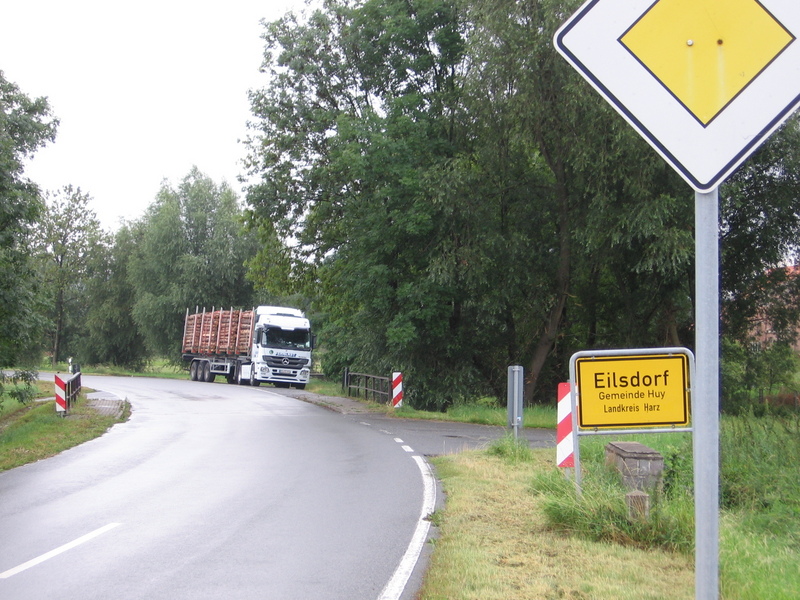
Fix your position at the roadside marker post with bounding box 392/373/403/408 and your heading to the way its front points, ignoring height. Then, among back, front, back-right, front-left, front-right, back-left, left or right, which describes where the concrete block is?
front

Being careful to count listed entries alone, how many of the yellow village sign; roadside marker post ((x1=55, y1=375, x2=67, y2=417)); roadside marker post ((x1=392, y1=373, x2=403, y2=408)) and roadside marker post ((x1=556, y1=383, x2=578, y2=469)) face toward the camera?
4

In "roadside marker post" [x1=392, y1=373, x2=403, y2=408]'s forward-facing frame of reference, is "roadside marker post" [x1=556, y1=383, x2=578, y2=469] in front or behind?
in front

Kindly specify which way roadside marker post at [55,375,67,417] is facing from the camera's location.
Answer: facing the viewer

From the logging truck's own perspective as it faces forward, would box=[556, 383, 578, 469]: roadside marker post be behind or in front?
in front

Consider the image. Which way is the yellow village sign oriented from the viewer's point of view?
toward the camera

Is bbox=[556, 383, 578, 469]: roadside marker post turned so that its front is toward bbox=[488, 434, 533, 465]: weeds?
no

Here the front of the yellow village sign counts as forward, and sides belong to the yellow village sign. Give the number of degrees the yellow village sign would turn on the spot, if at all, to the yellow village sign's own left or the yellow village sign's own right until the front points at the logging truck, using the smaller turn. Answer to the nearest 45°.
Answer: approximately 135° to the yellow village sign's own right

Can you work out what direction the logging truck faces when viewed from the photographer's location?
facing the viewer and to the right of the viewer

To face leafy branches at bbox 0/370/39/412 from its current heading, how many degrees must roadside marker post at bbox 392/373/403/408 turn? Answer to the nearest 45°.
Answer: approximately 90° to its right

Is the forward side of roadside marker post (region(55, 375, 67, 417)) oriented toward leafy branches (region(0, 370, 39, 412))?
no

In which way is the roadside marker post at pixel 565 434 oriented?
toward the camera

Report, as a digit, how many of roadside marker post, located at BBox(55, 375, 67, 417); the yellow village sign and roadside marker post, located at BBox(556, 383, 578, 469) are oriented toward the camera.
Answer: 3

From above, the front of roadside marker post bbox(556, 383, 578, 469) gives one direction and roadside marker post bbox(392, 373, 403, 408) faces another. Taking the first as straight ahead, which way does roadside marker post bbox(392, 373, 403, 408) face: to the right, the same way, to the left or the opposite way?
the same way

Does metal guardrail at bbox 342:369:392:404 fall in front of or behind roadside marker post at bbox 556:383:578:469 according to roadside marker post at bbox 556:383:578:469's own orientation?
behind

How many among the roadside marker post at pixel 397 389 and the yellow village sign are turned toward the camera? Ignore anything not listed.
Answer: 2

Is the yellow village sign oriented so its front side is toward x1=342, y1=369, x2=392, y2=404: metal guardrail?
no

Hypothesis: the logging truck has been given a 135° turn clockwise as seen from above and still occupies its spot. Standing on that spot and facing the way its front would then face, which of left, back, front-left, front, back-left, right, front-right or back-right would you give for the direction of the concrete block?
left
